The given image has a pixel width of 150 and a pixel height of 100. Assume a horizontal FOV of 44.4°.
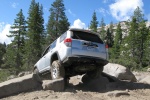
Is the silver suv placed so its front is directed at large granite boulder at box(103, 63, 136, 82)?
no

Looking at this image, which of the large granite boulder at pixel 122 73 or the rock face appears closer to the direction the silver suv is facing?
the rock face

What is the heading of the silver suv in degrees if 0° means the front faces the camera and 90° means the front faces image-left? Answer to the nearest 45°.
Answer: approximately 135°
